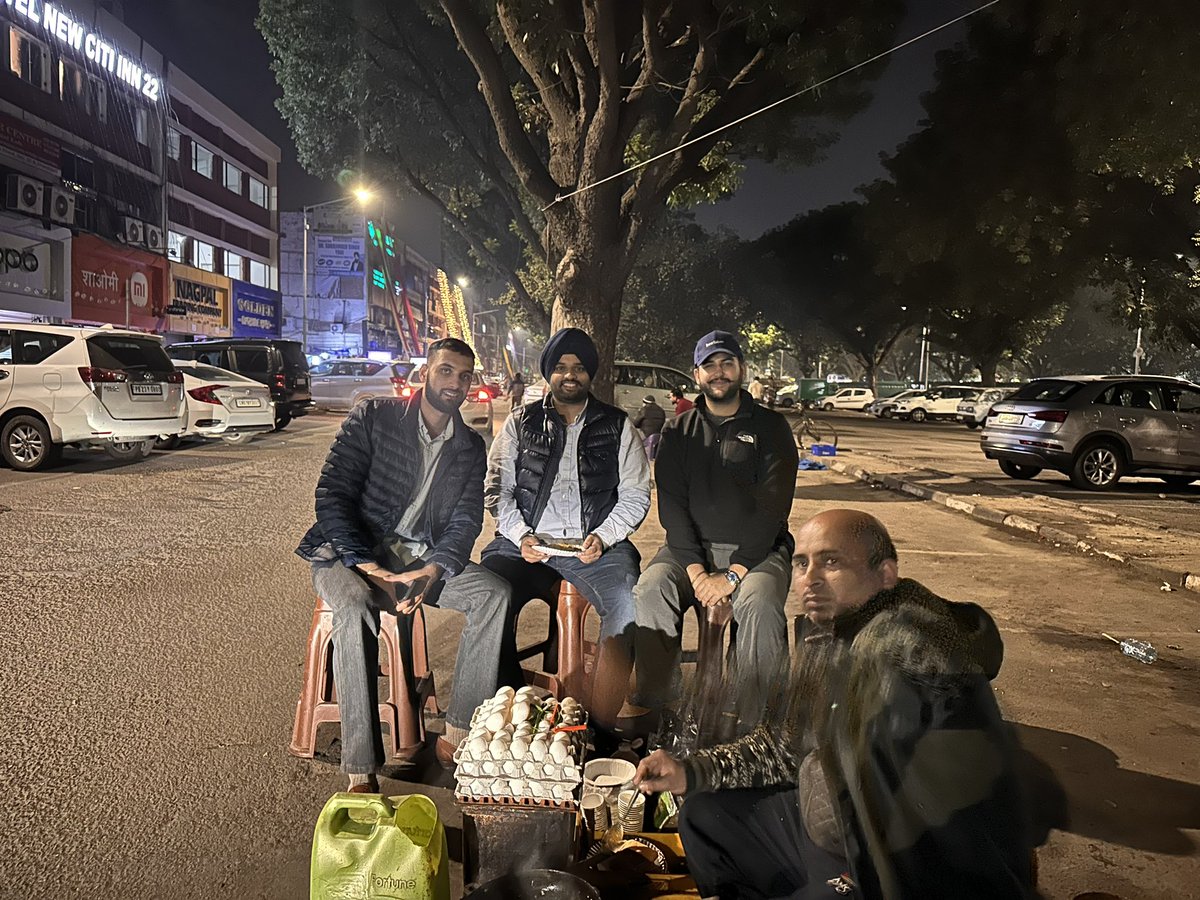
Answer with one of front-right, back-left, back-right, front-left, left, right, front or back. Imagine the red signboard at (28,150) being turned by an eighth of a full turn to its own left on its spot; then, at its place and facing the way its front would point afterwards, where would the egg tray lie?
right

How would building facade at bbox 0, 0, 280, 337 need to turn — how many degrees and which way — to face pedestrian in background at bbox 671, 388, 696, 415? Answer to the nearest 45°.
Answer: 0° — it already faces them

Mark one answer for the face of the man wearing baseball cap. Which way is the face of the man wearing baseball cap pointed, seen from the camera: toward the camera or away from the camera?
toward the camera

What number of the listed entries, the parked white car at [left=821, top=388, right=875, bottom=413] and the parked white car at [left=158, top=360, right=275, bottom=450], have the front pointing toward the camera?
0

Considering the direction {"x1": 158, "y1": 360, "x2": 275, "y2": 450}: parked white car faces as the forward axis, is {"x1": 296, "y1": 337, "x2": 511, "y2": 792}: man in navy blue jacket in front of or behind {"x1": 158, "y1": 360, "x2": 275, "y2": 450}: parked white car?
behind

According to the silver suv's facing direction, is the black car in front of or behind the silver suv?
behind

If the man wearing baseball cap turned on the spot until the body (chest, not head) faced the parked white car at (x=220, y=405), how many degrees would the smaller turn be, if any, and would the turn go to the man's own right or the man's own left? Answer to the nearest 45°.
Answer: approximately 135° to the man's own right

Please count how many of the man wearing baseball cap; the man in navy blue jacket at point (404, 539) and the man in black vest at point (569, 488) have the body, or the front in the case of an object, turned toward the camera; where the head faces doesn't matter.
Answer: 3

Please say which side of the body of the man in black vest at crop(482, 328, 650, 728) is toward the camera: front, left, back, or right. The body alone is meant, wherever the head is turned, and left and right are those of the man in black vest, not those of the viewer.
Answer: front

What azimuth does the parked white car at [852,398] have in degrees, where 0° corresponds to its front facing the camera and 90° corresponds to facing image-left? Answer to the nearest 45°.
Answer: approximately 90°

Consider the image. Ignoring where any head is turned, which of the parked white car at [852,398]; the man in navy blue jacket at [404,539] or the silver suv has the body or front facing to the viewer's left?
the parked white car

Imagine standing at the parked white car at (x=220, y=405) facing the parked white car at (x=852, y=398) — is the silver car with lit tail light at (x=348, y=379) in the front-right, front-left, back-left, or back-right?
front-left

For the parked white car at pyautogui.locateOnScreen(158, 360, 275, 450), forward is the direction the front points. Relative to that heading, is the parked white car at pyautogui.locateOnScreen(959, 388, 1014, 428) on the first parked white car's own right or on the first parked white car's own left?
on the first parked white car's own right

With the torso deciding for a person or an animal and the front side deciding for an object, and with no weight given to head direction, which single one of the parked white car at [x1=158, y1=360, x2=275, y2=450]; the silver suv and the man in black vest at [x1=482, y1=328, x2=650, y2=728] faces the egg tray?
the man in black vest

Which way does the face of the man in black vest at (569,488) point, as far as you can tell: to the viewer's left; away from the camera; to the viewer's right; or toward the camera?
toward the camera

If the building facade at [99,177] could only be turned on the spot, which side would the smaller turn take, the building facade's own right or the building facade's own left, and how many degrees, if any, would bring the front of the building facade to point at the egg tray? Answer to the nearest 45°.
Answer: approximately 45° to the building facade's own right
